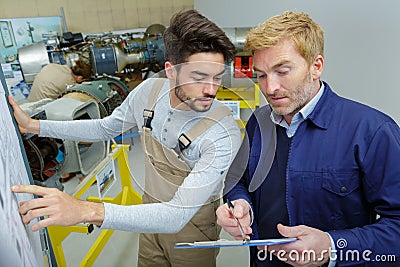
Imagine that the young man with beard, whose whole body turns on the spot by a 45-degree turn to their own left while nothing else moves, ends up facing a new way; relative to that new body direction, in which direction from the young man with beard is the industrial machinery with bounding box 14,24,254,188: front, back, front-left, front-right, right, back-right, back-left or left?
back

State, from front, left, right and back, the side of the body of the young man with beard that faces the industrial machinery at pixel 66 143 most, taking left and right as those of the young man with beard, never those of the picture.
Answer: right

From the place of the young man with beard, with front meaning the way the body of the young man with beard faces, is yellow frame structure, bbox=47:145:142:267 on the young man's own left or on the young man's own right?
on the young man's own right

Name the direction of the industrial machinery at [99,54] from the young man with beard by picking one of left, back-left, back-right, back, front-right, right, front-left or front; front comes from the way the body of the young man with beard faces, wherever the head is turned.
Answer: back-right

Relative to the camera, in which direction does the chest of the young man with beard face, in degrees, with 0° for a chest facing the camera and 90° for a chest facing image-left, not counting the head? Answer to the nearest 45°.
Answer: approximately 45°

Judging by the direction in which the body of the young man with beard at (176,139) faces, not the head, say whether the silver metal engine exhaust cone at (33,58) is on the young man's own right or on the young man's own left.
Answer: on the young man's own right
